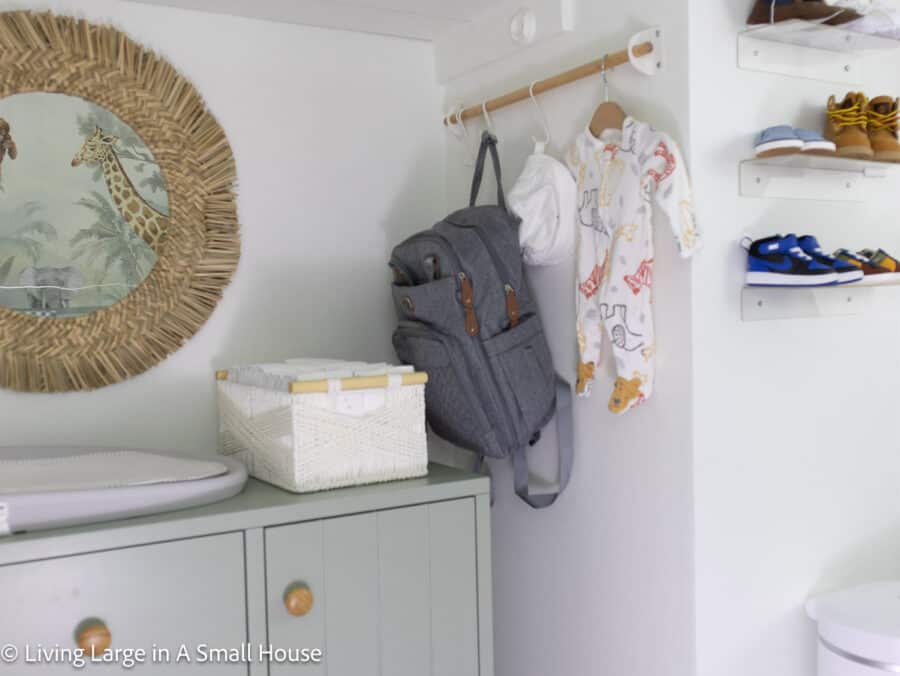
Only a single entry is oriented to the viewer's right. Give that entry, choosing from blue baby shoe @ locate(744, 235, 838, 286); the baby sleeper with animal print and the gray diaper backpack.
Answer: the blue baby shoe

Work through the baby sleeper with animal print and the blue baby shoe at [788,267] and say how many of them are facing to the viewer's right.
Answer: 1

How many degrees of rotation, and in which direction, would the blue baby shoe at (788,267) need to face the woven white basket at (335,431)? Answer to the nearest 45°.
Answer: approximately 180°

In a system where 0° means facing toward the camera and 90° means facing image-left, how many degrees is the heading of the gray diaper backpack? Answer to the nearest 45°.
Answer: approximately 45°

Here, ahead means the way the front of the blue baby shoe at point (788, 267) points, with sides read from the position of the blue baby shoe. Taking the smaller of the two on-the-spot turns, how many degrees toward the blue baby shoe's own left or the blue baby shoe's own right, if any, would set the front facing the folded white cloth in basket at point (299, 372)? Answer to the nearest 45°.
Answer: approximately 180°

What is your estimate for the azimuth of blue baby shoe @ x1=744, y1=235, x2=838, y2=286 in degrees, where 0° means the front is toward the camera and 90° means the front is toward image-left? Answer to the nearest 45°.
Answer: approximately 270°
